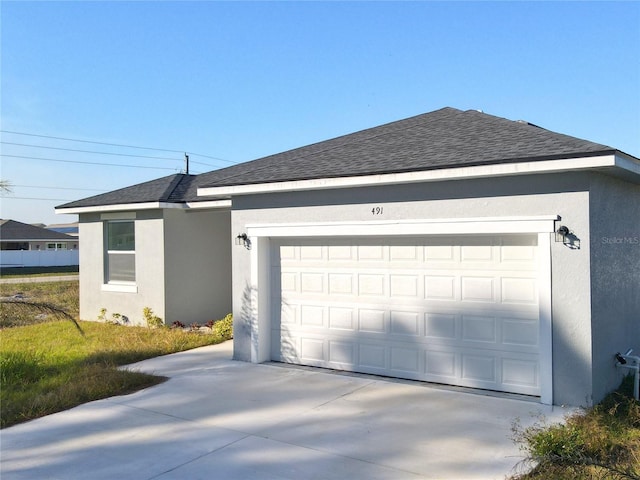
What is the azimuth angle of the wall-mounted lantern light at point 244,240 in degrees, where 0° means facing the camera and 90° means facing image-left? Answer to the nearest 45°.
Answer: approximately 45°

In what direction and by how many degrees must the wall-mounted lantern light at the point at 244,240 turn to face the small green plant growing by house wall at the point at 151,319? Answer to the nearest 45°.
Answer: approximately 90° to its right

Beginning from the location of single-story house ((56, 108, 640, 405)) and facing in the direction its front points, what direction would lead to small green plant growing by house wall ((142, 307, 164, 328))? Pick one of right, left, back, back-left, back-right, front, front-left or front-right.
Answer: right

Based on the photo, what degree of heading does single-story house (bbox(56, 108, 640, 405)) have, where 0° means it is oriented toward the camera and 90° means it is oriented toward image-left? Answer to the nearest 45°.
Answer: approximately 45°

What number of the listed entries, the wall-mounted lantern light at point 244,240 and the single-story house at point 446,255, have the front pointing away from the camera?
0

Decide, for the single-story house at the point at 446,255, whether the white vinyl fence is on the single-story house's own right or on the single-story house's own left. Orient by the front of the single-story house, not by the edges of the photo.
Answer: on the single-story house's own right
